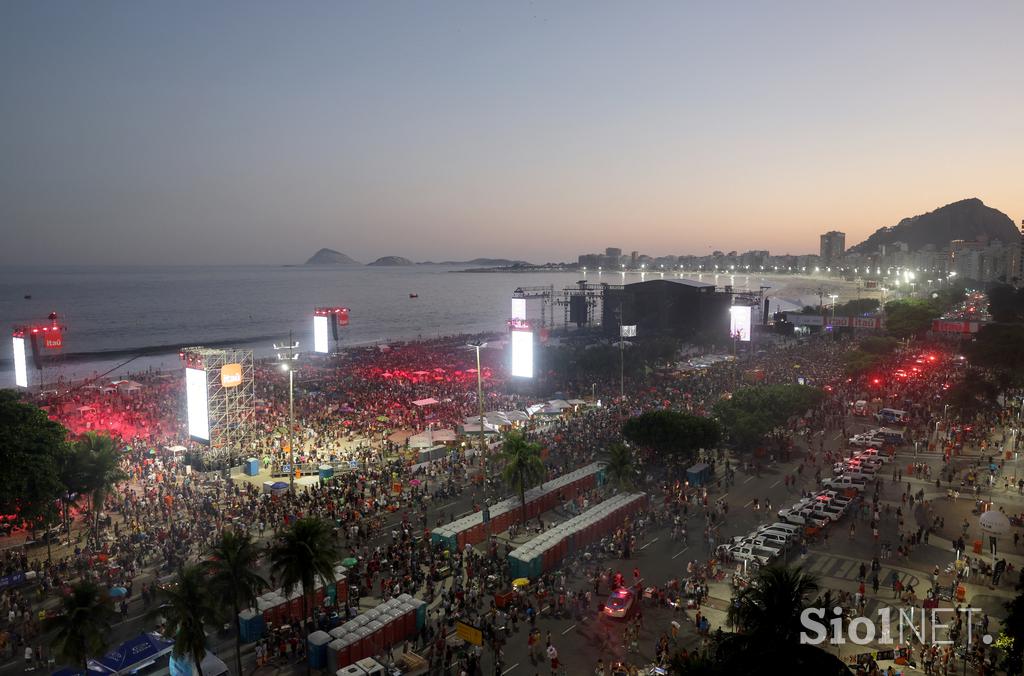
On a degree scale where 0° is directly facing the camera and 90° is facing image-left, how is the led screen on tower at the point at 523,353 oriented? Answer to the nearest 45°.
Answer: approximately 45°

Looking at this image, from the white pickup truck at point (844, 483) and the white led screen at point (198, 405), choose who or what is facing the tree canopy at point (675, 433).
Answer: the white pickup truck

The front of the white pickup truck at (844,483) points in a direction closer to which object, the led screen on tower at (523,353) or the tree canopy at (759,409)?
the led screen on tower

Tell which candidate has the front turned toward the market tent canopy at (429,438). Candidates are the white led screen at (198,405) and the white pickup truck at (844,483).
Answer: the white pickup truck

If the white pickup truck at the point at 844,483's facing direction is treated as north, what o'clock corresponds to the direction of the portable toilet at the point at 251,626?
The portable toilet is roughly at 10 o'clock from the white pickup truck.

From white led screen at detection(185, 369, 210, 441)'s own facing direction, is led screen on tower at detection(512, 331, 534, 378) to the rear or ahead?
to the rear

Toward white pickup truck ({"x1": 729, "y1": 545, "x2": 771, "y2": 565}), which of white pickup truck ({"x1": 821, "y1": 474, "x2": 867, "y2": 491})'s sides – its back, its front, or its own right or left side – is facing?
left

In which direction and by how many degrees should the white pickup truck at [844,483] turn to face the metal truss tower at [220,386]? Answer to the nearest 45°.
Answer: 0° — it already faces it

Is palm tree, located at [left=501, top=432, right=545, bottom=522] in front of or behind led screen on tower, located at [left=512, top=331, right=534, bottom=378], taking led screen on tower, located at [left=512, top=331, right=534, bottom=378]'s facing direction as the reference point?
in front

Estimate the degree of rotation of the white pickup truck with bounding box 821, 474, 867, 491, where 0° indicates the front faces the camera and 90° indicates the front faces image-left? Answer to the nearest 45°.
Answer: approximately 90°

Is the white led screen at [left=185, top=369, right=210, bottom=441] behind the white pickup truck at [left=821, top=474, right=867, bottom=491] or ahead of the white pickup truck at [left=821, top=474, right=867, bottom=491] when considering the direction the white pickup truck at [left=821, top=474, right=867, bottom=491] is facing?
ahead

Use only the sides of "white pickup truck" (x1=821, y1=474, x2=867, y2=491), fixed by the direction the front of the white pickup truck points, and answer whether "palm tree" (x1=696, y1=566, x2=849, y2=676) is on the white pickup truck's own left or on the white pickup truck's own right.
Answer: on the white pickup truck's own left
